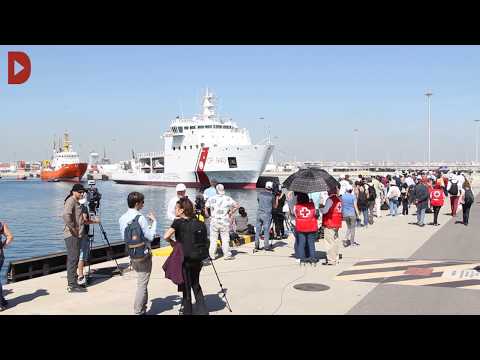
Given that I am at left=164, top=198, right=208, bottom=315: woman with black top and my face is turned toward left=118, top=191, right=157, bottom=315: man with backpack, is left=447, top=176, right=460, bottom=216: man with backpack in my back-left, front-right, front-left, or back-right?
back-right

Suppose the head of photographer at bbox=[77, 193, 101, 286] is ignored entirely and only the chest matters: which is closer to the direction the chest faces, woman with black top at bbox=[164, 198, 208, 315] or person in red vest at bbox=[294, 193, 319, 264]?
the person in red vest

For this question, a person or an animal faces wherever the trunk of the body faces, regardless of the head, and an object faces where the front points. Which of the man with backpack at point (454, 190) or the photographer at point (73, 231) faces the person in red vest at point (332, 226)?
the photographer

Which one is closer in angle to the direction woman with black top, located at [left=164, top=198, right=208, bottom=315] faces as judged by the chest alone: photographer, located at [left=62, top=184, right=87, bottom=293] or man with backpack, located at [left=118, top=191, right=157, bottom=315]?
the photographer

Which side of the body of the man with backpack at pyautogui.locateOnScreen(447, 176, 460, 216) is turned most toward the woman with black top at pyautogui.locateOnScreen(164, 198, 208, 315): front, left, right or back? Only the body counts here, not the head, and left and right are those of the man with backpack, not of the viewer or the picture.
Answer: back

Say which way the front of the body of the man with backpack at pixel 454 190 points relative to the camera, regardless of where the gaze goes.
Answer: away from the camera

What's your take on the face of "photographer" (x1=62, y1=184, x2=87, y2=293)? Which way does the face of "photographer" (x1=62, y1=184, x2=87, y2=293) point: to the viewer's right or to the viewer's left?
to the viewer's right

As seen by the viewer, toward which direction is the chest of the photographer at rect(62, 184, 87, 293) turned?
to the viewer's right

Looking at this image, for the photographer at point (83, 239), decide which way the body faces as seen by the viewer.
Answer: to the viewer's right

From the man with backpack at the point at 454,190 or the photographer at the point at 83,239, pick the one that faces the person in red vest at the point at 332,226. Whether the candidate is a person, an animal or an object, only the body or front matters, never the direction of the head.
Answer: the photographer
